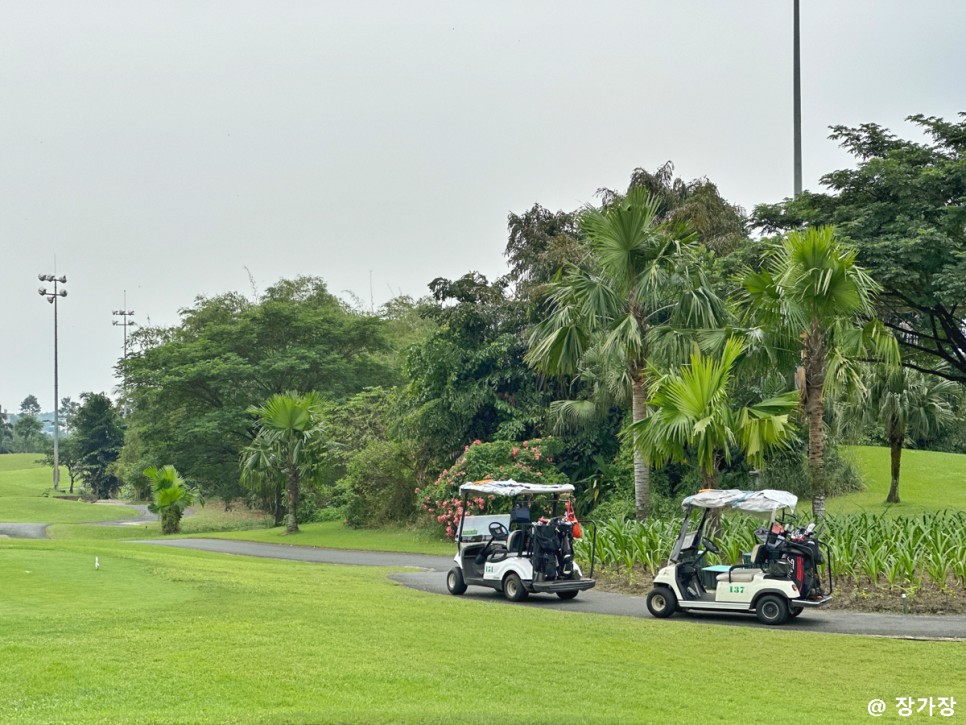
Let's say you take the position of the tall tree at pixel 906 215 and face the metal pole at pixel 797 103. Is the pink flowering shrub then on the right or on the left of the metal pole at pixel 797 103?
left

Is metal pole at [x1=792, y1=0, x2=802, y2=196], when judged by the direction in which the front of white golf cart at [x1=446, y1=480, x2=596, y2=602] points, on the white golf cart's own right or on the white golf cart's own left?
on the white golf cart's own right

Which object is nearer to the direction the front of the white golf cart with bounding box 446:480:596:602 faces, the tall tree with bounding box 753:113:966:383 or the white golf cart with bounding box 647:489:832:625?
the tall tree

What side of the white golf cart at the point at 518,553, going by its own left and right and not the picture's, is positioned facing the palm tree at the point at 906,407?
right

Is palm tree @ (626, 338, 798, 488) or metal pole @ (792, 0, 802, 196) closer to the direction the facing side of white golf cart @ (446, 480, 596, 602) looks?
the metal pole

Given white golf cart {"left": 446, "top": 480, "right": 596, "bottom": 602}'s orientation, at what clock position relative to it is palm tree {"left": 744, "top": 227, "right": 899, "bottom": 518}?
The palm tree is roughly at 4 o'clock from the white golf cart.

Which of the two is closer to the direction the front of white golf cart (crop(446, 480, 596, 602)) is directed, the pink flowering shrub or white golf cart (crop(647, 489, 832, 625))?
the pink flowering shrub

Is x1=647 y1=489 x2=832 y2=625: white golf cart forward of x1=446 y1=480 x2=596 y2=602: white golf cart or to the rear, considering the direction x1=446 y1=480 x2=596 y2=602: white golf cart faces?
to the rear

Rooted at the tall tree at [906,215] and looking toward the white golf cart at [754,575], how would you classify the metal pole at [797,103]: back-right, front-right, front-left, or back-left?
back-right

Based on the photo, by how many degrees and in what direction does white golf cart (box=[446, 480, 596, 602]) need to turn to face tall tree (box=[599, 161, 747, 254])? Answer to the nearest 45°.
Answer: approximately 45° to its right

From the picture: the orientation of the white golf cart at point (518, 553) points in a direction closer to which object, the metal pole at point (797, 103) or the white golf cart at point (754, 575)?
the metal pole

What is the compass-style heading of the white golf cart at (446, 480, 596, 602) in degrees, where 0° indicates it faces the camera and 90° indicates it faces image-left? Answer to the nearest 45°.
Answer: approximately 135°
